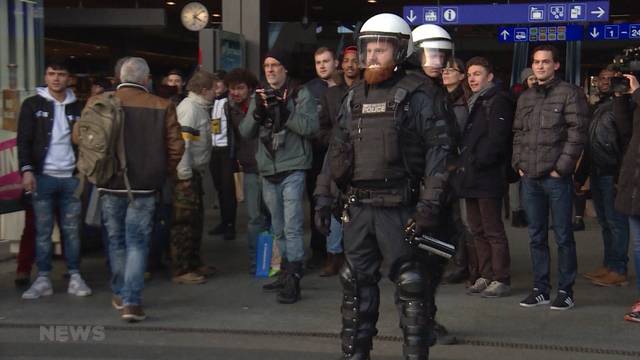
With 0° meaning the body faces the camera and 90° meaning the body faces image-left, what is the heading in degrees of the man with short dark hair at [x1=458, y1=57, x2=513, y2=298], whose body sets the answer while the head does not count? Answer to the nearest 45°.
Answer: approximately 45°

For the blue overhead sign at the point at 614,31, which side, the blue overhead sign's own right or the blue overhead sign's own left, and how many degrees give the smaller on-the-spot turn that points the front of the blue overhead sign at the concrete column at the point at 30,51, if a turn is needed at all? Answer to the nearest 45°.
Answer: approximately 45° to the blue overhead sign's own right

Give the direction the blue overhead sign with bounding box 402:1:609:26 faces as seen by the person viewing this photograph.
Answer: facing the viewer

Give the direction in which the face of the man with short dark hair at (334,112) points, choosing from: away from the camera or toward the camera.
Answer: toward the camera

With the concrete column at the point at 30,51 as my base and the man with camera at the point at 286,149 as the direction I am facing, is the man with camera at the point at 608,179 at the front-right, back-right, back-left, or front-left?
front-left

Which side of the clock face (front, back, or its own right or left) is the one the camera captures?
front

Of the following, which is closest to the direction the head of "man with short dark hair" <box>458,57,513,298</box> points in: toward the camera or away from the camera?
toward the camera

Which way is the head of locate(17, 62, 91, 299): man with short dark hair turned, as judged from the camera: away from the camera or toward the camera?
toward the camera

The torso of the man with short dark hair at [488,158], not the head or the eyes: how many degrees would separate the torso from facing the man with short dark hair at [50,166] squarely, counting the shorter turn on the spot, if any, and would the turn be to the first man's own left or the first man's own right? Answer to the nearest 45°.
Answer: approximately 45° to the first man's own right

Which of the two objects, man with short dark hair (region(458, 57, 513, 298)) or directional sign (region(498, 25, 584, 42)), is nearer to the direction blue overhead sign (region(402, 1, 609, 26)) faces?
the man with short dark hair

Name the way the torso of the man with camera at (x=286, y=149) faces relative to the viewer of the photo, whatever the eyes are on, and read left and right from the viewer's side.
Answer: facing the viewer and to the left of the viewer

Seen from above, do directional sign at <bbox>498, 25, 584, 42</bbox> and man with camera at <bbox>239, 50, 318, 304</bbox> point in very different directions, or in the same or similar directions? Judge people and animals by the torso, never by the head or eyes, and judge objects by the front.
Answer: same or similar directions
